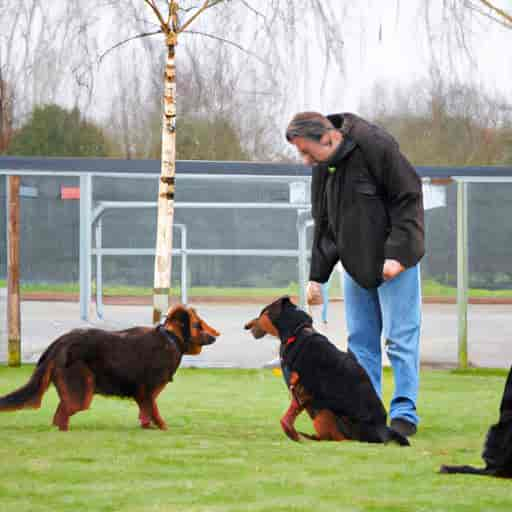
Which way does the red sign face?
toward the camera

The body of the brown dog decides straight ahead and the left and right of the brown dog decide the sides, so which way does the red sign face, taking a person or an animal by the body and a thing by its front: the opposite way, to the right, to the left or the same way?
to the right

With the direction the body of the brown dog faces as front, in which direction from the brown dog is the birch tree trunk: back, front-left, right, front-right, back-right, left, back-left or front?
left

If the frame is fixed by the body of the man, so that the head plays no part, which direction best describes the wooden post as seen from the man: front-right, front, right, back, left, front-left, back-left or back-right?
right

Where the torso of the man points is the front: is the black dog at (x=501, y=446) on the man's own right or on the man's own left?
on the man's own left

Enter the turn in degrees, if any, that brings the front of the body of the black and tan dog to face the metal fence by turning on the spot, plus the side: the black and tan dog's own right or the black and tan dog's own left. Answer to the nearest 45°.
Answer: approximately 90° to the black and tan dog's own right

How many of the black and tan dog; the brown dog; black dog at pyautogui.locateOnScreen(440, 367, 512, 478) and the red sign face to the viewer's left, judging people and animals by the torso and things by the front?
1

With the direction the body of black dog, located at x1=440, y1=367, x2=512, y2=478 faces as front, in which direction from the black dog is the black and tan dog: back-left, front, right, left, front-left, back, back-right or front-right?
back-left

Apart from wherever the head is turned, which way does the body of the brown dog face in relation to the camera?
to the viewer's right

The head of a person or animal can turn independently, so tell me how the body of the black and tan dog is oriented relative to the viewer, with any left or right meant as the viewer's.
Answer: facing to the left of the viewer

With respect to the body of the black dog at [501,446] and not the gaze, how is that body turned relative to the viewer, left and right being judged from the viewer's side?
facing to the right of the viewer
